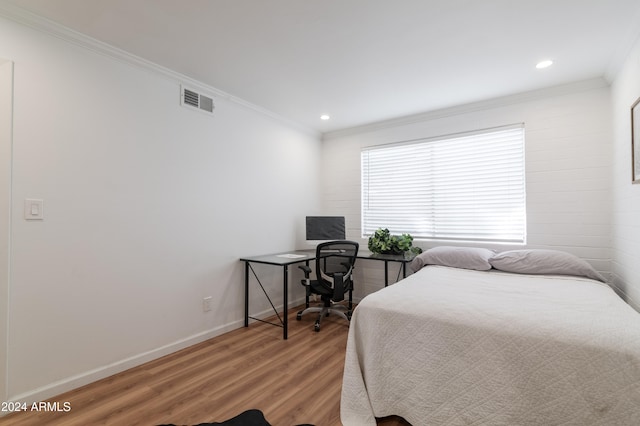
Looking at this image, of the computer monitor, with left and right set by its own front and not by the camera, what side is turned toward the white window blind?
left

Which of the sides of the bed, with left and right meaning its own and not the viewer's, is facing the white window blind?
back

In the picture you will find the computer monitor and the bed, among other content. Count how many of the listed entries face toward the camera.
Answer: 2

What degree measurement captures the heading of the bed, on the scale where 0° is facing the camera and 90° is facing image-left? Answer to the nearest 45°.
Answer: approximately 0°

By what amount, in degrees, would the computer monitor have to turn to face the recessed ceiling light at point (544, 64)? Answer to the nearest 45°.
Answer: approximately 45° to its left

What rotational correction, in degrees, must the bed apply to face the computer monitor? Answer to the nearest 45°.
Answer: approximately 135° to its right

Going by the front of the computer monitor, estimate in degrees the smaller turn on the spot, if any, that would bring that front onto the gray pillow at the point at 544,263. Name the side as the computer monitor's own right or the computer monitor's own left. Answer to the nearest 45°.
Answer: approximately 45° to the computer monitor's own left

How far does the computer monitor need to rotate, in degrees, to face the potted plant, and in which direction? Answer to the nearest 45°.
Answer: approximately 90° to its left
